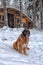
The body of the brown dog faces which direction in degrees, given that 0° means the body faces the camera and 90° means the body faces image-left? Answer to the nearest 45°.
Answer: approximately 315°

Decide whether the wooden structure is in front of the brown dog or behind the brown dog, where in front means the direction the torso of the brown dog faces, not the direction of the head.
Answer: behind
